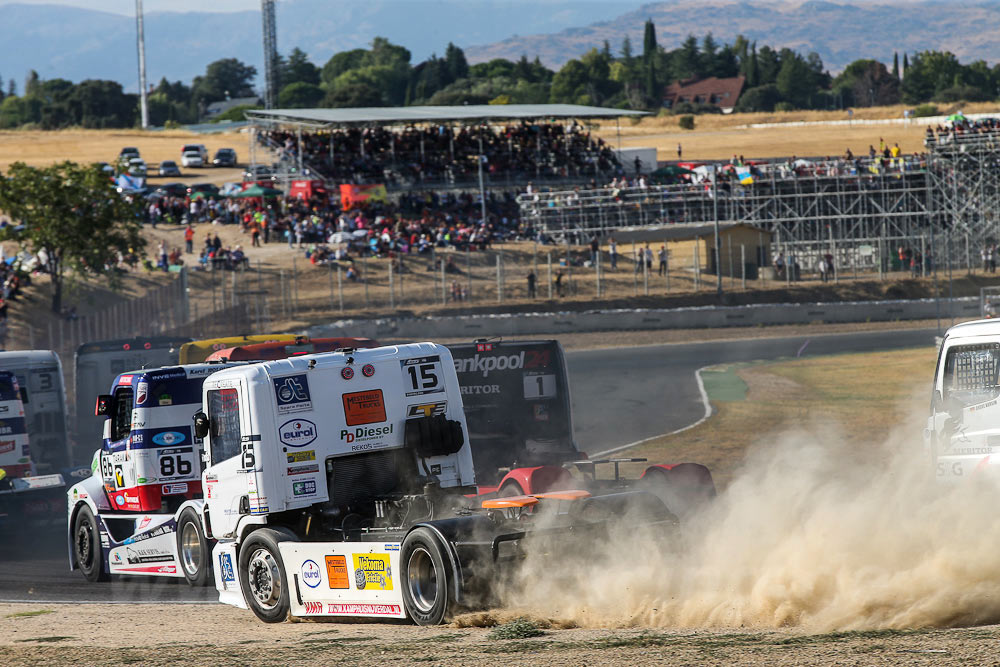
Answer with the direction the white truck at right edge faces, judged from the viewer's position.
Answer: facing to the left of the viewer

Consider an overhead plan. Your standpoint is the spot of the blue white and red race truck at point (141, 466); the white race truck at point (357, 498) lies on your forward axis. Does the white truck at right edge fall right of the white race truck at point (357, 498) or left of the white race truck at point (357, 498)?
left

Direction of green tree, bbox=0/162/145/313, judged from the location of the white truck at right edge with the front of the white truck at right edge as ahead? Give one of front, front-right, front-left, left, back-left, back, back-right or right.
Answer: front-right
